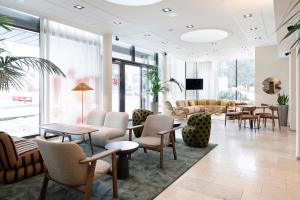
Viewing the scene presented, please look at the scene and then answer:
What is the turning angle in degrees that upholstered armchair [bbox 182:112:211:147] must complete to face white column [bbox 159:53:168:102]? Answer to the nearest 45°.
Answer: approximately 45° to its right

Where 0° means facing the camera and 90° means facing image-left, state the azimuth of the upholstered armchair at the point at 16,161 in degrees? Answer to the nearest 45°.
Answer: approximately 225°

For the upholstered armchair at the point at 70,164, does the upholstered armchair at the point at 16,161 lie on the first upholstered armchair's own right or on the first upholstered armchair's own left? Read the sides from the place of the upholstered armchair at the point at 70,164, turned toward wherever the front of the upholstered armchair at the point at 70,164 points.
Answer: on the first upholstered armchair's own left

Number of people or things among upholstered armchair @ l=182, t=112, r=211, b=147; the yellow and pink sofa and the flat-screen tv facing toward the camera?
2

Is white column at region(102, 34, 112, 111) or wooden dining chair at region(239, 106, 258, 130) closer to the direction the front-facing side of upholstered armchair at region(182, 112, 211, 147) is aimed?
the white column

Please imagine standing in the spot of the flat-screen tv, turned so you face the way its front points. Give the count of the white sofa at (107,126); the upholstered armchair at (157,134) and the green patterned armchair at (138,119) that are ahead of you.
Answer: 3

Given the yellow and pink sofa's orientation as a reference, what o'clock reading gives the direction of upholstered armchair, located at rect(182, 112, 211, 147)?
The upholstered armchair is roughly at 12 o'clock from the yellow and pink sofa.
